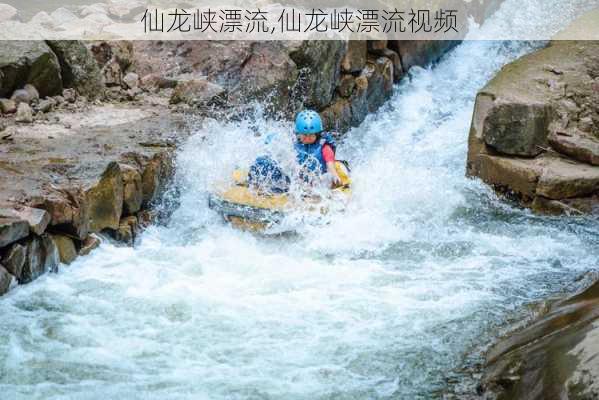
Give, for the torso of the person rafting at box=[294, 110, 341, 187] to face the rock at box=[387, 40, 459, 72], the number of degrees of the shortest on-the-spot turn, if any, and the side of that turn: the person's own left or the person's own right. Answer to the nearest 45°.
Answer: approximately 135° to the person's own right

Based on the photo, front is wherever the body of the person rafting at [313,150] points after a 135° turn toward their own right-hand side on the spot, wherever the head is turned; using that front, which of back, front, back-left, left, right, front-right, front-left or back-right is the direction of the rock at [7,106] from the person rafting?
left

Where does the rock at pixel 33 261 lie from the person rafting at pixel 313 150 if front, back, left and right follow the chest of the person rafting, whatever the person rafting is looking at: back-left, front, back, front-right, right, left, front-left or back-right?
front

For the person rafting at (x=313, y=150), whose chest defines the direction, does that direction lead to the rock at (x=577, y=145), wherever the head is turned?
no

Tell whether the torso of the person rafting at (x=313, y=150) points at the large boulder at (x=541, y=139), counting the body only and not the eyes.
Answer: no

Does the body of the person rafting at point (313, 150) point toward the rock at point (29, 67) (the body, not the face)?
no

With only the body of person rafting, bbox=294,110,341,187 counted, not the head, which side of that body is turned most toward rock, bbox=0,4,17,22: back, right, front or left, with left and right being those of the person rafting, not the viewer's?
right

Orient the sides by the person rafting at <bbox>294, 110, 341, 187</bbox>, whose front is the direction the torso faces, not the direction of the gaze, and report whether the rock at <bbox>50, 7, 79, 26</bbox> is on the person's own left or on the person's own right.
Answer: on the person's own right

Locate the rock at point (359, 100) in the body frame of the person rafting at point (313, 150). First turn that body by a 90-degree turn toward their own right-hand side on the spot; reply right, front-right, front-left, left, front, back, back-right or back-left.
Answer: front-right

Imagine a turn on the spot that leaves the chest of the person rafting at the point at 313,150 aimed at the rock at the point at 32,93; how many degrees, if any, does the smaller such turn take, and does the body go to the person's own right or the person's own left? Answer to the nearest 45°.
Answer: approximately 45° to the person's own right

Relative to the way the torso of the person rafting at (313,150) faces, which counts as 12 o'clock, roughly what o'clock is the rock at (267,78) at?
The rock is roughly at 4 o'clock from the person rafting.

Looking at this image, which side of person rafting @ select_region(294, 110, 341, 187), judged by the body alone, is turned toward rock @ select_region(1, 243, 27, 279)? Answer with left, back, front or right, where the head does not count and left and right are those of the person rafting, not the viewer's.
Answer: front

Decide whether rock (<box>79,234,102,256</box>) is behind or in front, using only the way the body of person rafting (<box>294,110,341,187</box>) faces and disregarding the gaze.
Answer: in front

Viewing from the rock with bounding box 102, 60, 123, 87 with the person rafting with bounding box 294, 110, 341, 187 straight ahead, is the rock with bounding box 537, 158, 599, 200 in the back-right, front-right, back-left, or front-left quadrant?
front-left

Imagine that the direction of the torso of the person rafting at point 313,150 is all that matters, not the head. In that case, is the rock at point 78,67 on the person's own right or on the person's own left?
on the person's own right

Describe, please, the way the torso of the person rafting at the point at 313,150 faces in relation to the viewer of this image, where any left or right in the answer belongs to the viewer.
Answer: facing the viewer and to the left of the viewer
